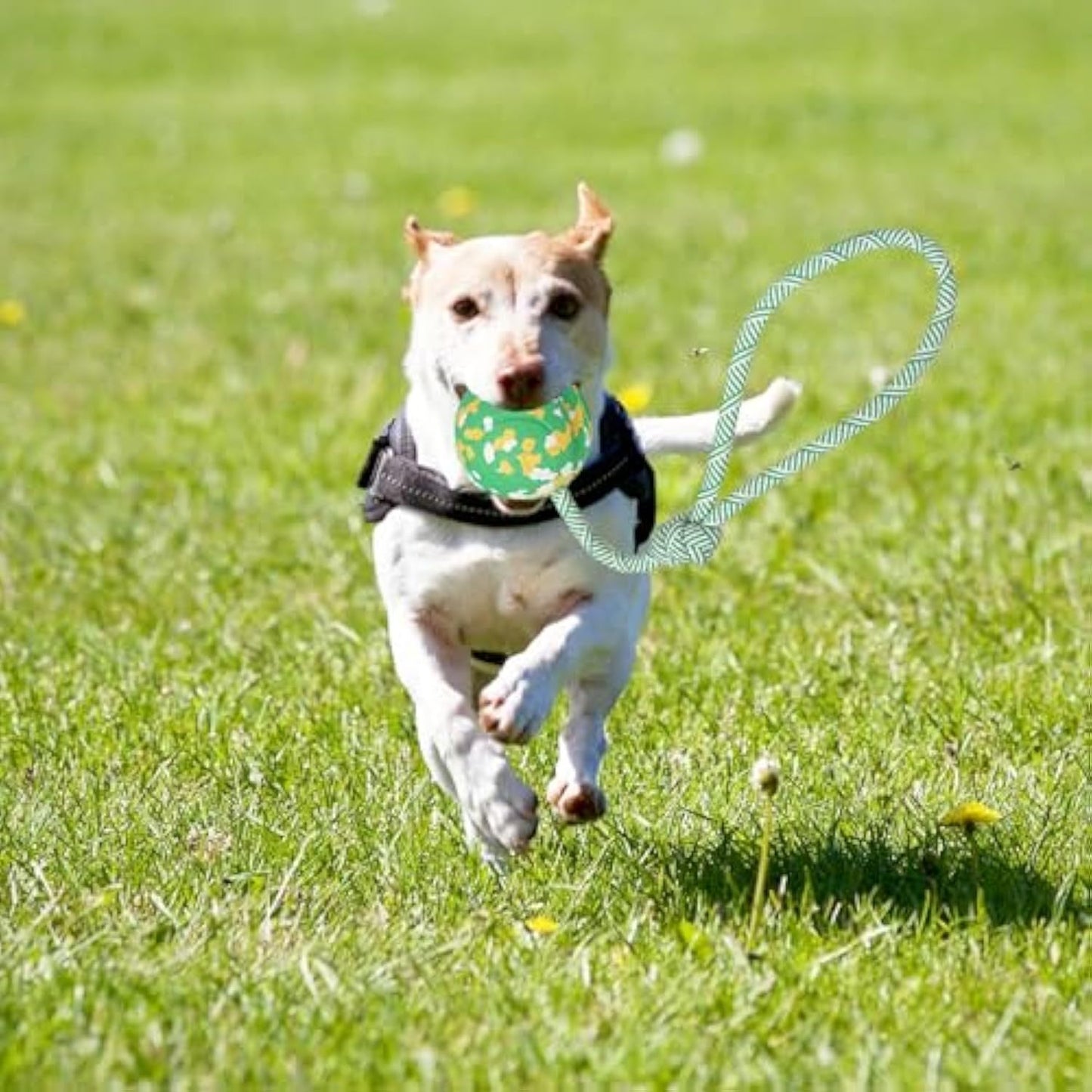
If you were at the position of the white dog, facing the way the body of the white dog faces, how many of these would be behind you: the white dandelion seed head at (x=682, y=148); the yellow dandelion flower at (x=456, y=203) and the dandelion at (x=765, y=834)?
2

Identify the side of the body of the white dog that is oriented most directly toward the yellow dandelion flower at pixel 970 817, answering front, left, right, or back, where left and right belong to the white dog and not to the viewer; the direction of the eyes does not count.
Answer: left

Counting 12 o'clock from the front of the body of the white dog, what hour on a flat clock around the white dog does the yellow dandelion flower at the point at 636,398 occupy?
The yellow dandelion flower is roughly at 6 o'clock from the white dog.

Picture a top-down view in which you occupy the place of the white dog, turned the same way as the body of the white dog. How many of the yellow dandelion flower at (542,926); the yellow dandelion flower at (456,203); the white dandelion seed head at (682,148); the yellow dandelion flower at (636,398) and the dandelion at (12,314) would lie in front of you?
1

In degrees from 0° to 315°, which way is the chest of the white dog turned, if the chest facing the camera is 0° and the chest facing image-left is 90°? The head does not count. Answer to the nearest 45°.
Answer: approximately 0°

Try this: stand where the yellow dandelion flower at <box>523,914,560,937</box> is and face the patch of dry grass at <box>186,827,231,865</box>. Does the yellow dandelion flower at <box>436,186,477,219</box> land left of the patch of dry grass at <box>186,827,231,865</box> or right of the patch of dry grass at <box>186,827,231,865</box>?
right

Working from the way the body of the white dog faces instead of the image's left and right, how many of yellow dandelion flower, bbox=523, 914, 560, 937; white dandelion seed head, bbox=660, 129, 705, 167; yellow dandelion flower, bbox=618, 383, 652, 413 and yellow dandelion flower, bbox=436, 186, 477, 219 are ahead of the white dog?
1

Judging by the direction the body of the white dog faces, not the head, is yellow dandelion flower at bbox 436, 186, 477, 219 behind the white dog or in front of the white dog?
behind

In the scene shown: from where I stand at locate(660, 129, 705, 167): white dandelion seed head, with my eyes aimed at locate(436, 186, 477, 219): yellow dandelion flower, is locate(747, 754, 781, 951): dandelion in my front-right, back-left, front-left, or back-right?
front-left

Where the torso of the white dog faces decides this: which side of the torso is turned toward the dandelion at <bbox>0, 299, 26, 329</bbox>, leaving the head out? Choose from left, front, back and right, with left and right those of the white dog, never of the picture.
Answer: back

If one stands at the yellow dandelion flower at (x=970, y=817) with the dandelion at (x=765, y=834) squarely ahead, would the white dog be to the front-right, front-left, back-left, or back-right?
front-right

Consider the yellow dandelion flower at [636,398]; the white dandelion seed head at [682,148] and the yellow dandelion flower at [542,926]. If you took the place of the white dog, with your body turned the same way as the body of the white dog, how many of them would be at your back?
2

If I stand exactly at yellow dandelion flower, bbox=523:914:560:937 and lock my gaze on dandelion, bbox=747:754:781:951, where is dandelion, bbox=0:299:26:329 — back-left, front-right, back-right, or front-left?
back-left
